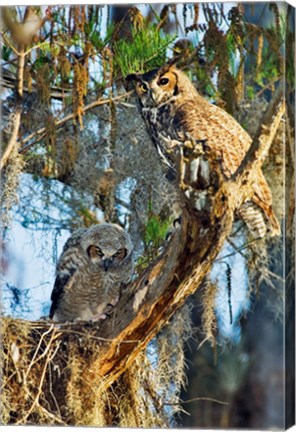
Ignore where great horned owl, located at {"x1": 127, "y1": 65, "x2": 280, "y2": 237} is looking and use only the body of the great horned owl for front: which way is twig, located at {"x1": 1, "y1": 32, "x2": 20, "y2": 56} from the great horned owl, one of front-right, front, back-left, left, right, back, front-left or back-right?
front-right

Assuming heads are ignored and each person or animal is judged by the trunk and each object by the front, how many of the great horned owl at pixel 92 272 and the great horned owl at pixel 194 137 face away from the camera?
0

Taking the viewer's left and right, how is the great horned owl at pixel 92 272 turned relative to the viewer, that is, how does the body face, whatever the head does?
facing the viewer and to the right of the viewer
